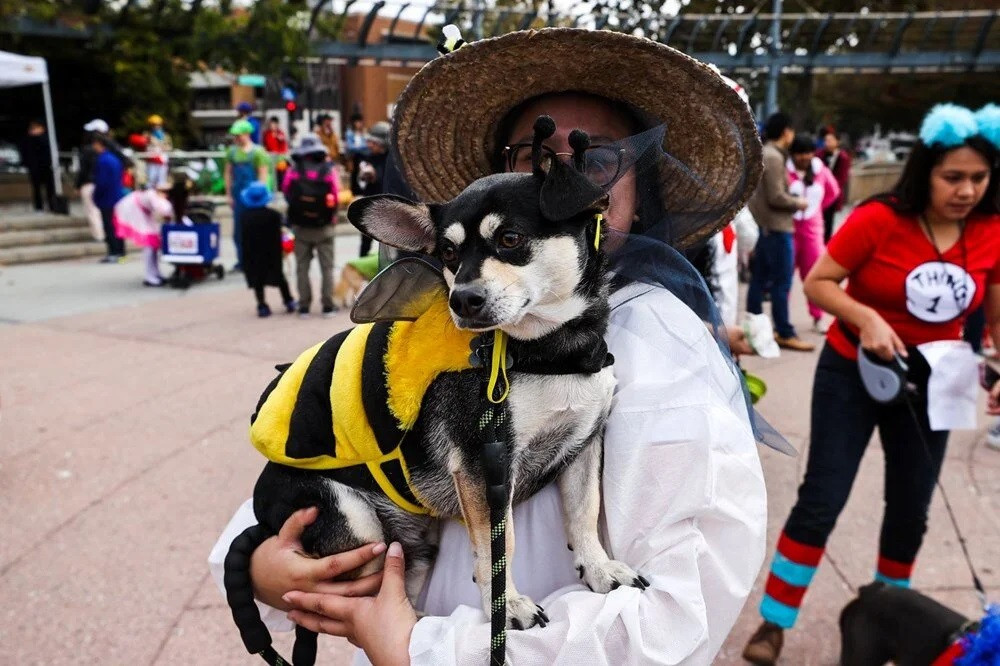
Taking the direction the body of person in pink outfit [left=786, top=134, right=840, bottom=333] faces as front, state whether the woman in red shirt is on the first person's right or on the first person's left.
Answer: on the first person's left

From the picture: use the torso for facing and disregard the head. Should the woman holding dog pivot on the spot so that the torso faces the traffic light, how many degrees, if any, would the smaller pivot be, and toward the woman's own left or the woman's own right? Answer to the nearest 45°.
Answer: approximately 135° to the woman's own right

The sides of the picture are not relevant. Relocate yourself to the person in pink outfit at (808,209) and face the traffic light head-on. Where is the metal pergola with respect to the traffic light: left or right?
right

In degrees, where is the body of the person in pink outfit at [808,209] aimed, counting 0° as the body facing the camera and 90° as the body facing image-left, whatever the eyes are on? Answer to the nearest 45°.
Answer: approximately 45°

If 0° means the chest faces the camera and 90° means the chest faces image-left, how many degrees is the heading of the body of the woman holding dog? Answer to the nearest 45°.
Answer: approximately 45°

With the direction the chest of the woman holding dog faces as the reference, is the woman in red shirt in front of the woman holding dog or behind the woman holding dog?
behind

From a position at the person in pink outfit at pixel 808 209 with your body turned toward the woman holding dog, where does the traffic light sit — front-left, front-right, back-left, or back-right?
back-right

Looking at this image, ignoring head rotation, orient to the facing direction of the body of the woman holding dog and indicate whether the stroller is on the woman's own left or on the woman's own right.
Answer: on the woman's own right
